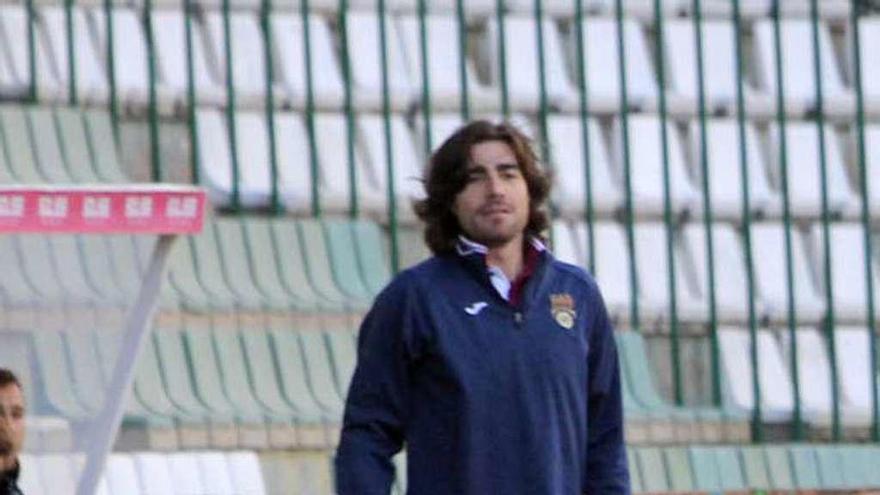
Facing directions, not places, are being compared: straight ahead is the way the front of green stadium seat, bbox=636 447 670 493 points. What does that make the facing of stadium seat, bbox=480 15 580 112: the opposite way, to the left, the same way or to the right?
the same way

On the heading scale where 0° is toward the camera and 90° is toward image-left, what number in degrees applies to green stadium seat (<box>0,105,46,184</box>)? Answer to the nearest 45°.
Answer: approximately 315°

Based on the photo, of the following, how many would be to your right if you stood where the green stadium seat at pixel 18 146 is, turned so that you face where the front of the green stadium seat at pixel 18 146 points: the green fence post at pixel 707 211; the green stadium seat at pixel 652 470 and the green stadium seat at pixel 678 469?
0

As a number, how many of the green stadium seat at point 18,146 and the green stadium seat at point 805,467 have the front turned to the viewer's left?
0

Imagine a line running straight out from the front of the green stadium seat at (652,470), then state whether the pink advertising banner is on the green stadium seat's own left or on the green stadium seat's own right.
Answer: on the green stadium seat's own right

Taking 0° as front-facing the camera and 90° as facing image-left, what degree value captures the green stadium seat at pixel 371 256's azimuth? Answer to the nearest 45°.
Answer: approximately 315°

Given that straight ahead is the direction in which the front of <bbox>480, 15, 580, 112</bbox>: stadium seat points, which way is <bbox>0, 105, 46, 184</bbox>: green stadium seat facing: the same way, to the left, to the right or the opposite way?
the same way

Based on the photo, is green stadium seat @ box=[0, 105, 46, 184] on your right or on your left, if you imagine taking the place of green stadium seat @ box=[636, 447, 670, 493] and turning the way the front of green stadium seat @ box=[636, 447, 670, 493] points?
on your right

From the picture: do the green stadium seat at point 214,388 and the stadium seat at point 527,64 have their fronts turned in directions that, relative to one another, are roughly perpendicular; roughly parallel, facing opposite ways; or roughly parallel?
roughly parallel

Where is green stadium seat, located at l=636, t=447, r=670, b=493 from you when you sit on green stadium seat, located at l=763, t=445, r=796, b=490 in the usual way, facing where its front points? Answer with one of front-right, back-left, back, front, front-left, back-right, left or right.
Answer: right

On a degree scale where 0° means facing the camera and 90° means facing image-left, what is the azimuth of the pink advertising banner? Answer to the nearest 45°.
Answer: approximately 0°

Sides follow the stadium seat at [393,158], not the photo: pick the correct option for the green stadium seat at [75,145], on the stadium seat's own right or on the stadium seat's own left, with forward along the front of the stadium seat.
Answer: on the stadium seat's own right

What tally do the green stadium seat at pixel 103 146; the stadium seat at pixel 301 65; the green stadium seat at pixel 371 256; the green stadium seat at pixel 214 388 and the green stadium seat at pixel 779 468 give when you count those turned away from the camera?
0

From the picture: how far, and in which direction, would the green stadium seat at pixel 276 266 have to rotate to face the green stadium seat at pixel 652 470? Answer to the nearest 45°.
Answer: approximately 45° to its left

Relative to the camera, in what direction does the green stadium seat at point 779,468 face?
facing the viewer and to the right of the viewer
